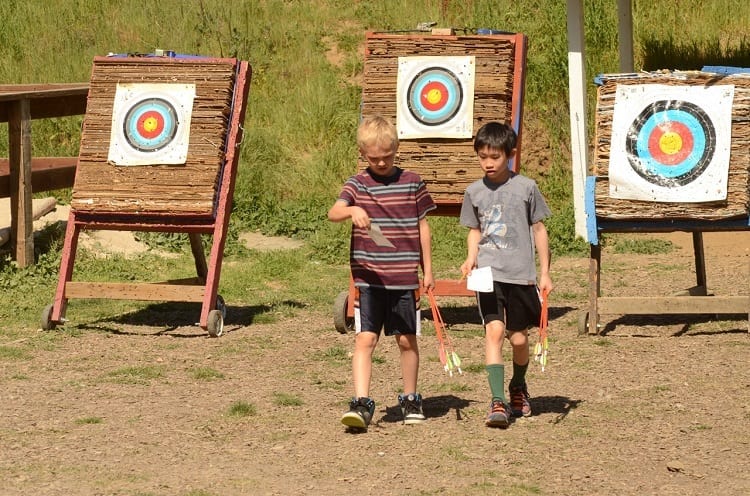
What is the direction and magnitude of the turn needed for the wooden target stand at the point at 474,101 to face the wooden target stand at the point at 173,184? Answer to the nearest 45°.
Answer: approximately 90° to its right

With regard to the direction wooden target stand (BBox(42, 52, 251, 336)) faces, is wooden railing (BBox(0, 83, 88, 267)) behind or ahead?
behind

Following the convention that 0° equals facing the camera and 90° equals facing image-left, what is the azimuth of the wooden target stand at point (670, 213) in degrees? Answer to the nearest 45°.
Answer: approximately 0°

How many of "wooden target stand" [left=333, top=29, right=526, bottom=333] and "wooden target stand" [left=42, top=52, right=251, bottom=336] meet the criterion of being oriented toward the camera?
2
